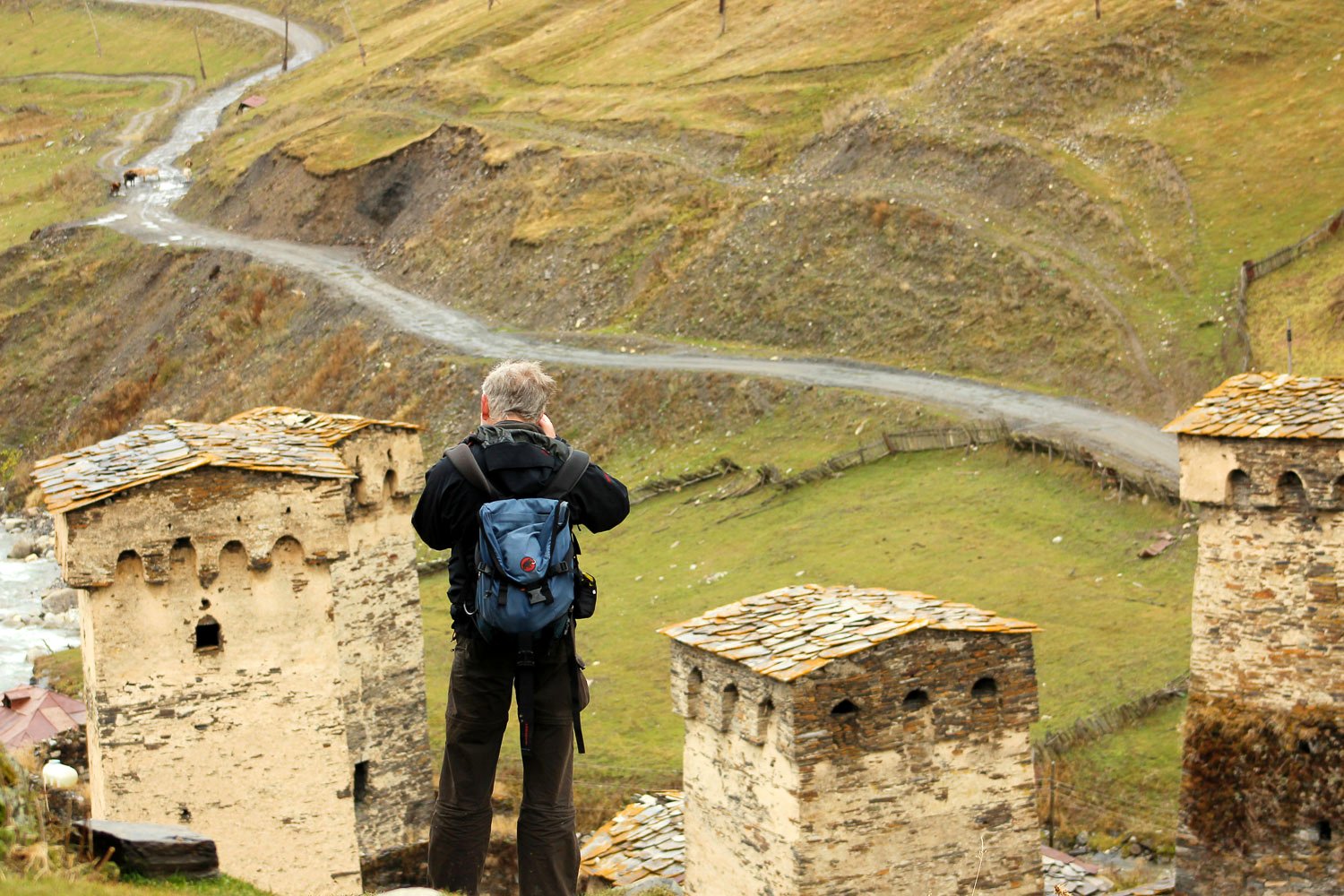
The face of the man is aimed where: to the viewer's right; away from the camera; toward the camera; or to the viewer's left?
away from the camera

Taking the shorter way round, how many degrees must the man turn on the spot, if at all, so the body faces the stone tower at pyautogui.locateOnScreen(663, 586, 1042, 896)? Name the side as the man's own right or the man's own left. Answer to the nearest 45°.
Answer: approximately 45° to the man's own right

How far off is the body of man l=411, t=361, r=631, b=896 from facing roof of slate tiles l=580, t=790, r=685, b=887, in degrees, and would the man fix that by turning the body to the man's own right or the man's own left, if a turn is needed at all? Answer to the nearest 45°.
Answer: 0° — they already face it

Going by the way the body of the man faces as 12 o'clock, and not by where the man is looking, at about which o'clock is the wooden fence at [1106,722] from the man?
The wooden fence is roughly at 1 o'clock from the man.

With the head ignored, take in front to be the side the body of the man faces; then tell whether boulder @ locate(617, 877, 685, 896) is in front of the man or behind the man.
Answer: in front

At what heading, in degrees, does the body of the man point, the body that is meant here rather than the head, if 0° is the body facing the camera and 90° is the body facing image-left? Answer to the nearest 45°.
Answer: approximately 180°

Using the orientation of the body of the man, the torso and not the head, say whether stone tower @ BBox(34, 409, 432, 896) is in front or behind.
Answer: in front

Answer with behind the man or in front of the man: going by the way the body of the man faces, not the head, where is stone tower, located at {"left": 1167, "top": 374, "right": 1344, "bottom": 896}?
in front

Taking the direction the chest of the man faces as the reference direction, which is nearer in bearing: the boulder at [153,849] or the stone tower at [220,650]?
the stone tower

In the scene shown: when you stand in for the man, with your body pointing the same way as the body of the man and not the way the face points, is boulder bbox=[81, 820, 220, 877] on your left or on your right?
on your left
